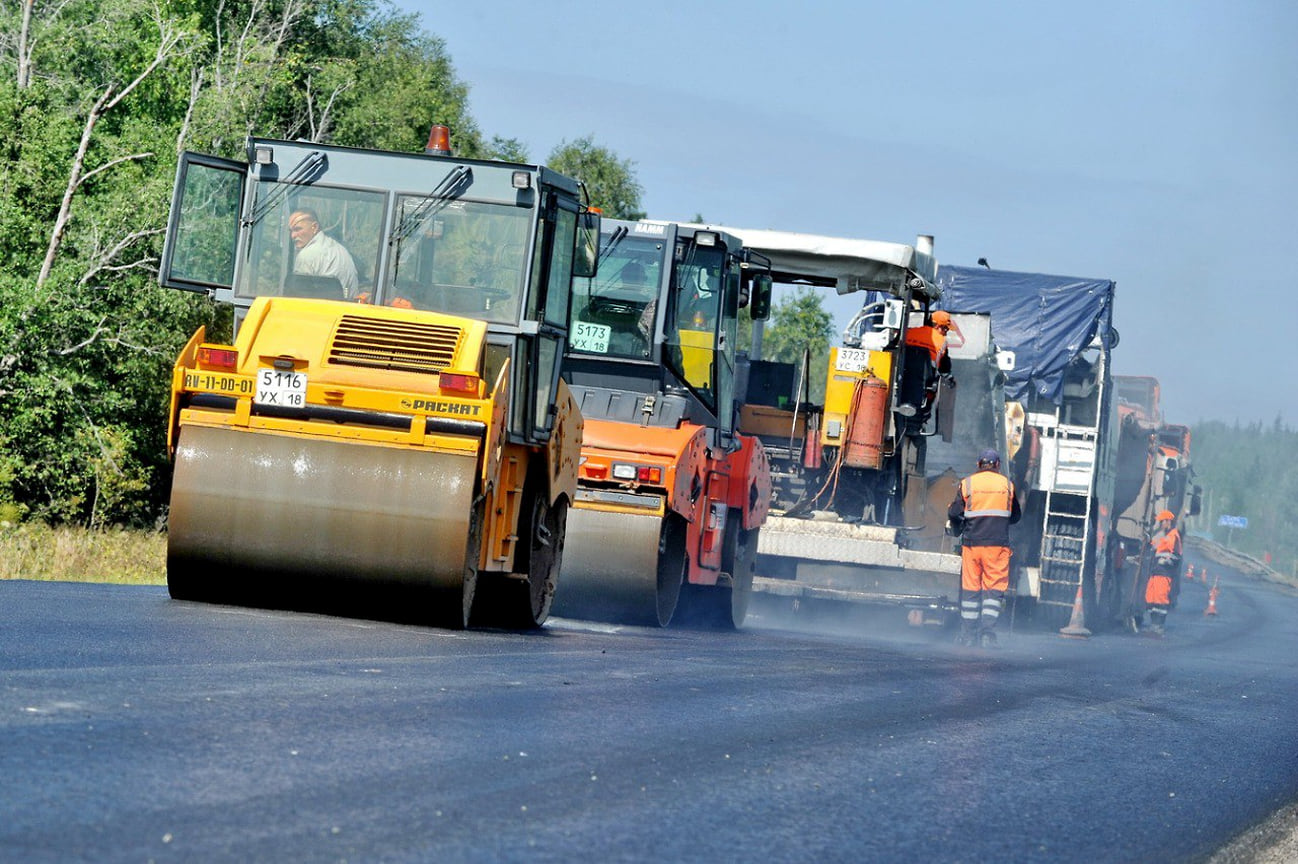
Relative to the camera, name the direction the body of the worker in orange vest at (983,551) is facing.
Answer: away from the camera

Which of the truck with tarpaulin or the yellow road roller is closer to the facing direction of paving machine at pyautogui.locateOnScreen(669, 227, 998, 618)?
the truck with tarpaulin

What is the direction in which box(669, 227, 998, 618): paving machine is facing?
away from the camera

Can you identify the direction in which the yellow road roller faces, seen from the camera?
facing away from the viewer

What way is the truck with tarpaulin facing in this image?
away from the camera

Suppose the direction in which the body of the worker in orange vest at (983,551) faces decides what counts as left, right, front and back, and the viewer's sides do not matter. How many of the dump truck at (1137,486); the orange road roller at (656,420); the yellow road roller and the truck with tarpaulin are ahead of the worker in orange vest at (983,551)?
2

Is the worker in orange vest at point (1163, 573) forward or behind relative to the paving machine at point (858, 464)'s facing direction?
forward

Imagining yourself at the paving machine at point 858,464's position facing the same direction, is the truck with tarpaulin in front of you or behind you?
in front

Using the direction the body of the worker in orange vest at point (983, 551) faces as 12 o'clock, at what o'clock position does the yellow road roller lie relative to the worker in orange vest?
The yellow road roller is roughly at 7 o'clock from the worker in orange vest.
